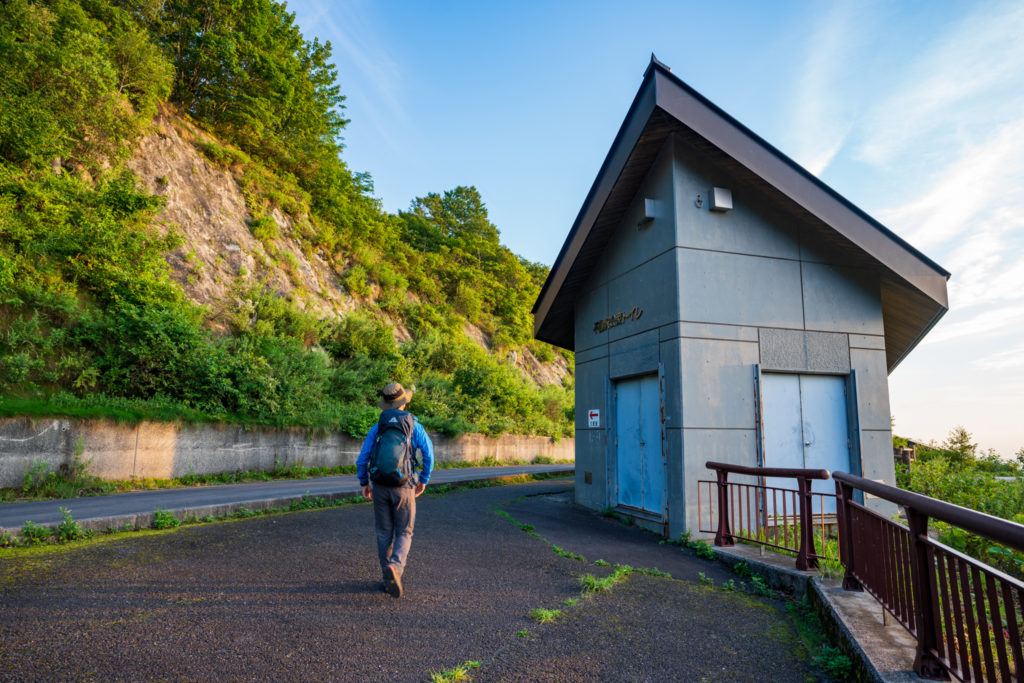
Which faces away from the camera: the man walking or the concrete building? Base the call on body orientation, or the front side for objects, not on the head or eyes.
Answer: the man walking

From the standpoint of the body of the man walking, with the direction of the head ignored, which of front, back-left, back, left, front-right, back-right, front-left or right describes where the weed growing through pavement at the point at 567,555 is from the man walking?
front-right

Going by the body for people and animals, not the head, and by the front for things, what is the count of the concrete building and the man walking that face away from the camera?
1

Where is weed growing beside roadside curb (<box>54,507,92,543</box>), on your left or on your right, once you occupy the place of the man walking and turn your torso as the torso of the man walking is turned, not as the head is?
on your left

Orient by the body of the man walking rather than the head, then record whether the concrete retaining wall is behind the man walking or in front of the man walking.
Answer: in front

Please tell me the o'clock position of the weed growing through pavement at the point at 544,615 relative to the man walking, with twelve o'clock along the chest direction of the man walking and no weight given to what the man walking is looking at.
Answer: The weed growing through pavement is roughly at 4 o'clock from the man walking.

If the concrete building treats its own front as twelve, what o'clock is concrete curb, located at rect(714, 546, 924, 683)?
The concrete curb is roughly at 10 o'clock from the concrete building.

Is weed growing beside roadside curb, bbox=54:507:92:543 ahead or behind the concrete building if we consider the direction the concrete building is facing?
ahead

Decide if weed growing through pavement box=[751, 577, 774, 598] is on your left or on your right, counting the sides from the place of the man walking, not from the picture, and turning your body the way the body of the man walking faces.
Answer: on your right

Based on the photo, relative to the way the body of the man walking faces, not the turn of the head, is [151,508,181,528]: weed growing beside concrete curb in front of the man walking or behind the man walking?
in front

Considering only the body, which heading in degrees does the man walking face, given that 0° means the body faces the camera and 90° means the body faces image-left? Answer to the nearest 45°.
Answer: approximately 180°

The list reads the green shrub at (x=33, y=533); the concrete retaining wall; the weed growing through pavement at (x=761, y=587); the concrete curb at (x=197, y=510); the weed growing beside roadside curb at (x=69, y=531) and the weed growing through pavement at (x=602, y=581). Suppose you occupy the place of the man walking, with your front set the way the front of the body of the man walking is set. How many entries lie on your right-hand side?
2

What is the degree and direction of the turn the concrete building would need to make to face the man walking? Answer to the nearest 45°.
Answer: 0° — it already faces them

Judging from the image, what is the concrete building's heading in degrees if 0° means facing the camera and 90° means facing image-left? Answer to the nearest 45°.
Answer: approximately 45°

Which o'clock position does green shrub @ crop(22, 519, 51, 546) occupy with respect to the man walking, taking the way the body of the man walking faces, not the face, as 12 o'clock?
The green shrub is roughly at 10 o'clock from the man walking.

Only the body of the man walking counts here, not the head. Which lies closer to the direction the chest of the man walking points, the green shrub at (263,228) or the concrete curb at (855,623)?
the green shrub
